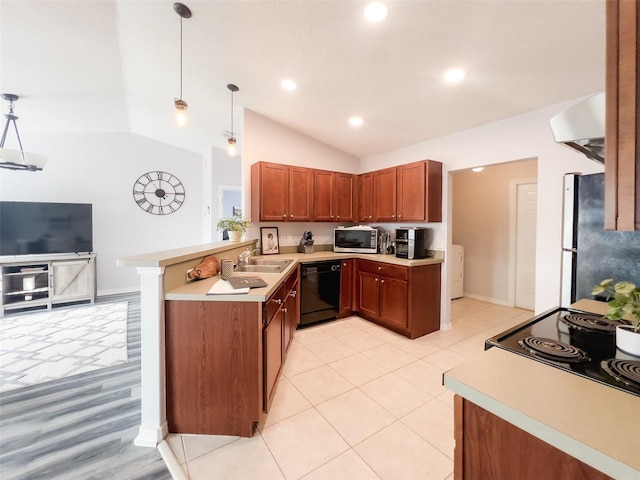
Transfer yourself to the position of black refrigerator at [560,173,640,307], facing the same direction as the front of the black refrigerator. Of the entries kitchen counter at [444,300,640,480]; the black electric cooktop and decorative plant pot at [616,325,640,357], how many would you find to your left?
3

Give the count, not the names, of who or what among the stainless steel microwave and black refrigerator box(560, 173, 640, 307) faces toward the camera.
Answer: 1

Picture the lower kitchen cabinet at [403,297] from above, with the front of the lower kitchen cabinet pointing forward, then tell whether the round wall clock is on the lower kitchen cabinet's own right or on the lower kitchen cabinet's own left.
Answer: on the lower kitchen cabinet's own right

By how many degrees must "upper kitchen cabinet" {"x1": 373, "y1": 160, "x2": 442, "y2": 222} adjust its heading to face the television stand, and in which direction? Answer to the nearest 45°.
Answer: approximately 45° to its right

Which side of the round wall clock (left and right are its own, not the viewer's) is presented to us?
front

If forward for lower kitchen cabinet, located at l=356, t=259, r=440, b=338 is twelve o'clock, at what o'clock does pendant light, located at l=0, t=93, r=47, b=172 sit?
The pendant light is roughly at 1 o'clock from the lower kitchen cabinet.

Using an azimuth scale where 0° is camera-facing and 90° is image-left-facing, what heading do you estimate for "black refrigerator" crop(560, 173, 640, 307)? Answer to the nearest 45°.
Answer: approximately 90°

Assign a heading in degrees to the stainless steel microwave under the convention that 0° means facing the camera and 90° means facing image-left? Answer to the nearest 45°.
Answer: approximately 0°

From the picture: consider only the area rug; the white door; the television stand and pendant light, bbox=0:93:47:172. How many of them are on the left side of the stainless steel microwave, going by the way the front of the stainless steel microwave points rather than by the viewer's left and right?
1

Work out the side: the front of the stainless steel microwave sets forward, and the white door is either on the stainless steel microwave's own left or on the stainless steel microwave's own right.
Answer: on the stainless steel microwave's own left

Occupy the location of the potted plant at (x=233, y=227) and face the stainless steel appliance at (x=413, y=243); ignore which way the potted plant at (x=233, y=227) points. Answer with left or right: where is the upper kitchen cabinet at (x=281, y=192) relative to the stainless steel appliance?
left

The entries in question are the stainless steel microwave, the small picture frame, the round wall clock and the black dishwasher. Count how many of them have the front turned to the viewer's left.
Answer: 0

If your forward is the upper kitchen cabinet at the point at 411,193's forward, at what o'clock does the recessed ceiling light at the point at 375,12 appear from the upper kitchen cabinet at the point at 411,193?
The recessed ceiling light is roughly at 11 o'clock from the upper kitchen cabinet.

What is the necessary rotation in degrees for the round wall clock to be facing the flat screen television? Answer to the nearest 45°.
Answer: approximately 90° to its right
